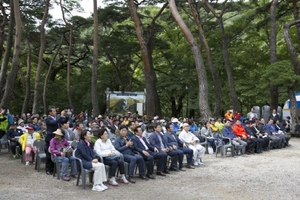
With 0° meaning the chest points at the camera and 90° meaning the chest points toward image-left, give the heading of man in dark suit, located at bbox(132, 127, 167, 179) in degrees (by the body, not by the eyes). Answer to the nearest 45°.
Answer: approximately 315°

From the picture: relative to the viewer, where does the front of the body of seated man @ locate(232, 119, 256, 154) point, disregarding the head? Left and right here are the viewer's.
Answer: facing the viewer and to the right of the viewer

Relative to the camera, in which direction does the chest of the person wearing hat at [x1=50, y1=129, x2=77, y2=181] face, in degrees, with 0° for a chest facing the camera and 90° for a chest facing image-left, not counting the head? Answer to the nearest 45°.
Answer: approximately 315°

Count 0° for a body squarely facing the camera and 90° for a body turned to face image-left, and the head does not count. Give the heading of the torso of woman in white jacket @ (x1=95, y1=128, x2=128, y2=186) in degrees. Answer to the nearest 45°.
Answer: approximately 315°

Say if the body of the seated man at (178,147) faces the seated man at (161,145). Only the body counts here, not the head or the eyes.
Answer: no

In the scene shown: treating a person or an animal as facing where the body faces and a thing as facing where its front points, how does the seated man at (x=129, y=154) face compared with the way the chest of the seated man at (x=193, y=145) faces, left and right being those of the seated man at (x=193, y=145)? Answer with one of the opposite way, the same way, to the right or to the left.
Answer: the same way

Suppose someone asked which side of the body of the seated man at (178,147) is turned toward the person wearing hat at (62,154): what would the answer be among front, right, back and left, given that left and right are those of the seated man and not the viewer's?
right

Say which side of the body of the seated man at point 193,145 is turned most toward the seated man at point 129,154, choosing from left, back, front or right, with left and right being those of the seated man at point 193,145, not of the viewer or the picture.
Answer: right

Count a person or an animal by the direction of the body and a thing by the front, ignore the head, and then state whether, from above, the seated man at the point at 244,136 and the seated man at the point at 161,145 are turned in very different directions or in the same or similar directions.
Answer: same or similar directions

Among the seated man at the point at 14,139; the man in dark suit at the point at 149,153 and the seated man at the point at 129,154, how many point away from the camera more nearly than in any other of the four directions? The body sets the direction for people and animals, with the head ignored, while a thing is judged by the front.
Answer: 0

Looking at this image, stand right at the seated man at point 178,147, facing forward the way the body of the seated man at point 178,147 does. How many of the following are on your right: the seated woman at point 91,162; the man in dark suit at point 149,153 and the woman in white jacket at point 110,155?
3

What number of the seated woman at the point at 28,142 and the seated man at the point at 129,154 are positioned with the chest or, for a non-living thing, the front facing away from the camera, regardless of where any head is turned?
0

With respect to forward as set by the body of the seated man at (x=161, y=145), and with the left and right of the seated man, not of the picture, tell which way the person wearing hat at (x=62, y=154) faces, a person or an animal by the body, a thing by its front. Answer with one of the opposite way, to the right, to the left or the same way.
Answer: the same way

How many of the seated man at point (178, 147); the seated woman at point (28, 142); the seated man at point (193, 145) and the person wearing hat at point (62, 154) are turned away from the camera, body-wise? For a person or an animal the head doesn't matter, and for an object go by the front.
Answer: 0

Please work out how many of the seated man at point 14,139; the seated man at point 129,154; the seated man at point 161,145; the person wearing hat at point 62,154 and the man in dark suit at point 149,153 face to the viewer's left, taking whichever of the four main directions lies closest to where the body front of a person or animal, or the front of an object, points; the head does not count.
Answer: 0

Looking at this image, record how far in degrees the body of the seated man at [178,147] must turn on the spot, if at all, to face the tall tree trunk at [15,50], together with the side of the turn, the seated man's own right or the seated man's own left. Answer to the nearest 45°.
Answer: approximately 180°
